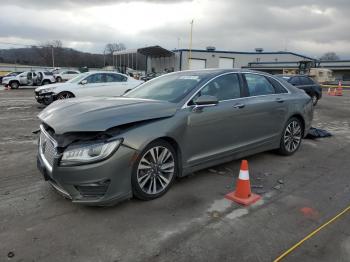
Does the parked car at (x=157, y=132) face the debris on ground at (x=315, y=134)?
no

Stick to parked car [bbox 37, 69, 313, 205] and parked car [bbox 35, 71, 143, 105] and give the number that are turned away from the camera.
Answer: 0

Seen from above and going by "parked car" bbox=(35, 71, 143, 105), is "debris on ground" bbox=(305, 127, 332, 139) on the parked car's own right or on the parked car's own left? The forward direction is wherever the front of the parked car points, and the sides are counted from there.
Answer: on the parked car's own left

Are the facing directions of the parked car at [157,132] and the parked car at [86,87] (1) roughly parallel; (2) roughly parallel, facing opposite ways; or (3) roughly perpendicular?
roughly parallel

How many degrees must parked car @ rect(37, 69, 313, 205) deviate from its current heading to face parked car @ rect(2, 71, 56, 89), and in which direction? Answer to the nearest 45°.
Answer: approximately 90° to its right

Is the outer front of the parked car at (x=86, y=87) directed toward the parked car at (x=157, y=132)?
no

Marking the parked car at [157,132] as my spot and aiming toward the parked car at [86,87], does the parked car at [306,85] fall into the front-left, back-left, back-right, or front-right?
front-right

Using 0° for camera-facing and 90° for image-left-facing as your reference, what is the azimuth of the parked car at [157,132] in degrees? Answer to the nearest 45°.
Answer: approximately 45°

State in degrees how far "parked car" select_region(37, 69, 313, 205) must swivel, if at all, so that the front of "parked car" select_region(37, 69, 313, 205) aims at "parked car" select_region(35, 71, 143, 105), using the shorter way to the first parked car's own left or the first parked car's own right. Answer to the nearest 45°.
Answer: approximately 135° to the first parked car's own right

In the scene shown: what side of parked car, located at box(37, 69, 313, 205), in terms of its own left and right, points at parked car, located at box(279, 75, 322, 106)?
back

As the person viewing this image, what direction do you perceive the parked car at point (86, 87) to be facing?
facing the viewer and to the left of the viewer
